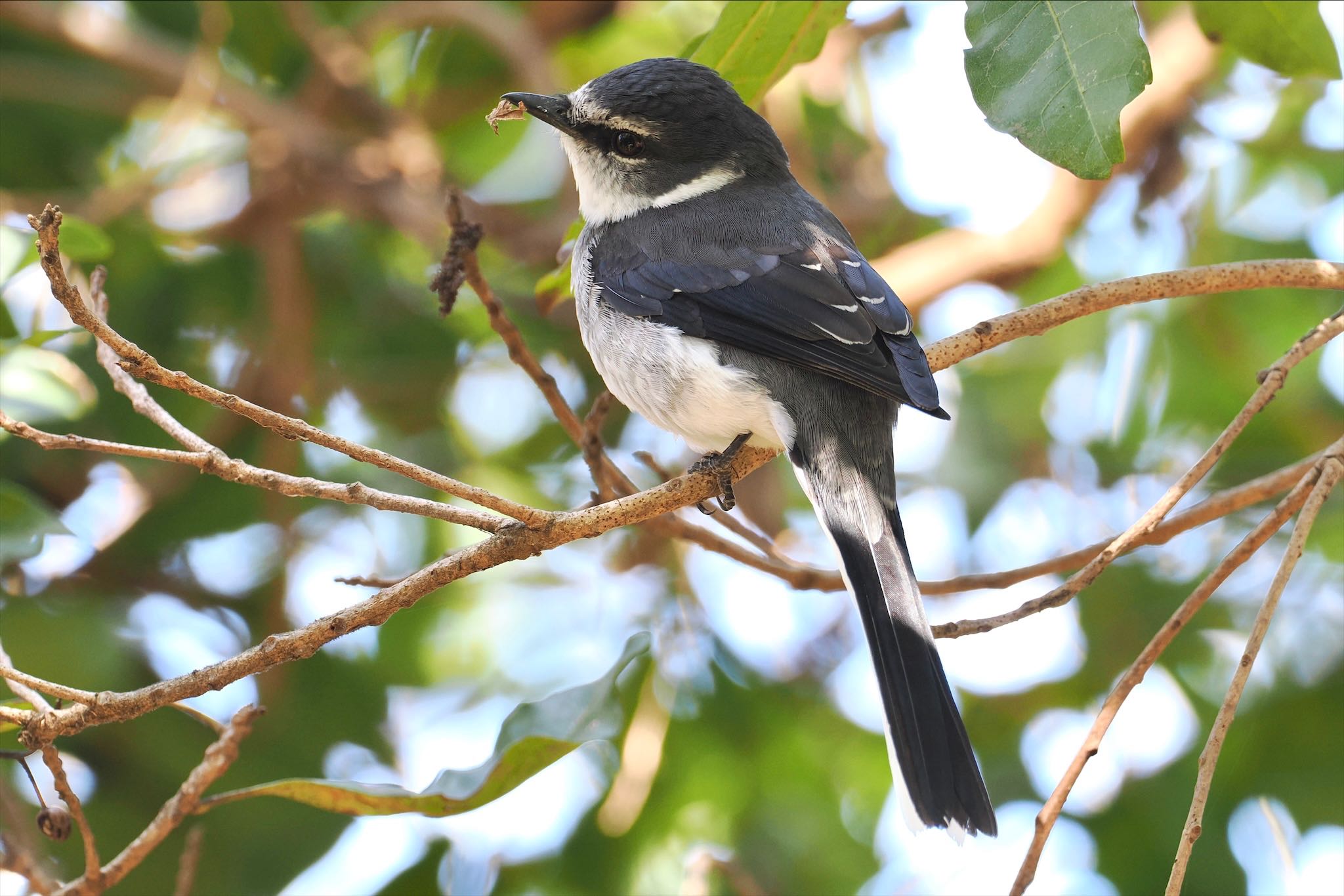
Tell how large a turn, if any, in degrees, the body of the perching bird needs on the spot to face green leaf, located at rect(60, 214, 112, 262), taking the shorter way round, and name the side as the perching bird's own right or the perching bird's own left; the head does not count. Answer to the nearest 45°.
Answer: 0° — it already faces it

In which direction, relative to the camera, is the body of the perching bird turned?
to the viewer's left

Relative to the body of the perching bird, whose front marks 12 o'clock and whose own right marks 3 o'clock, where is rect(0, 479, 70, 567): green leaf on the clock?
The green leaf is roughly at 12 o'clock from the perching bird.

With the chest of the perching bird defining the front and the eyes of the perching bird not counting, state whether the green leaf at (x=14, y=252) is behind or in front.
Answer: in front

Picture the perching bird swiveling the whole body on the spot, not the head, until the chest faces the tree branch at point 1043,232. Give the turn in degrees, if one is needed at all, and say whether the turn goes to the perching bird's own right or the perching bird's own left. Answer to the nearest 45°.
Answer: approximately 135° to the perching bird's own right

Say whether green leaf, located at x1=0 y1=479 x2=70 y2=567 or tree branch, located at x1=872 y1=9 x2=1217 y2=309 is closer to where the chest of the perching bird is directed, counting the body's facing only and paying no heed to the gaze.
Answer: the green leaf

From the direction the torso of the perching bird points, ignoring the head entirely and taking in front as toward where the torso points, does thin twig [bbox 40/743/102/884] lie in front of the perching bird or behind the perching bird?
in front

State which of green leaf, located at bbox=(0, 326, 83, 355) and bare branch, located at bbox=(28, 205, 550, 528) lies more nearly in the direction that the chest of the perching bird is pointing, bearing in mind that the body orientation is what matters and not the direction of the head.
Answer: the bare branch
